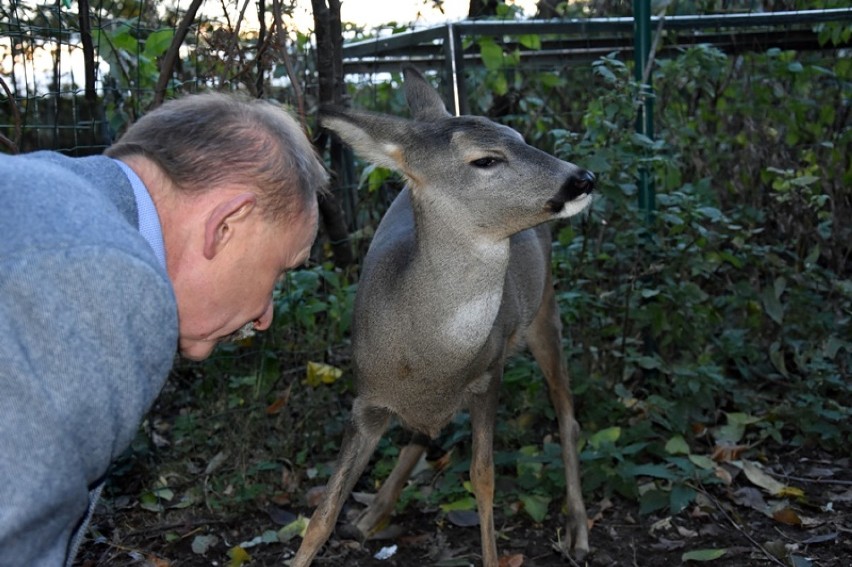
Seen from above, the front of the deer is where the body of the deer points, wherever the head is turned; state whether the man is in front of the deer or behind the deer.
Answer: in front

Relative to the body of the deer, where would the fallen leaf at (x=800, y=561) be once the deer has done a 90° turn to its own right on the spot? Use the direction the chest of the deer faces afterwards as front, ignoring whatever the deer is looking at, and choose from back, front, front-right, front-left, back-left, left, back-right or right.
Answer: back

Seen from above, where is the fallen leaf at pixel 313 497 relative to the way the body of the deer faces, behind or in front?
behind

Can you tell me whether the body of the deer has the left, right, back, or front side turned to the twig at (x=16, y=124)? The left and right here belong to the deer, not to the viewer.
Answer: right

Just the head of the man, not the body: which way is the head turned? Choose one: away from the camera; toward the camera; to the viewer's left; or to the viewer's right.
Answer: to the viewer's right

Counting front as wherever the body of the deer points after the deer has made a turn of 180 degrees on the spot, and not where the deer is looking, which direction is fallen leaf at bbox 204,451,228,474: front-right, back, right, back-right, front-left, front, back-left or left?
front-left

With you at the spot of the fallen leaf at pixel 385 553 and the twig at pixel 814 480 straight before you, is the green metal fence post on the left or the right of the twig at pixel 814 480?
left

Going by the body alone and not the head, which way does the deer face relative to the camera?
toward the camera
